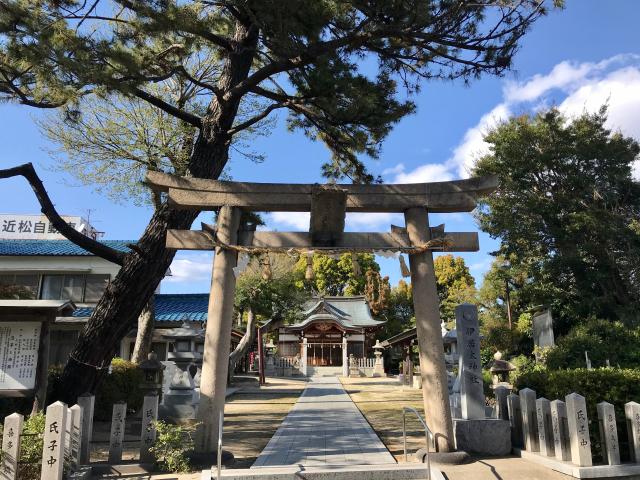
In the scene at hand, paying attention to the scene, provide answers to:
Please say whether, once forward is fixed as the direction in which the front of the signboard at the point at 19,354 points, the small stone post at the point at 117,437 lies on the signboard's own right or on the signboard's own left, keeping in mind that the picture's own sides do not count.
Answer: on the signboard's own left

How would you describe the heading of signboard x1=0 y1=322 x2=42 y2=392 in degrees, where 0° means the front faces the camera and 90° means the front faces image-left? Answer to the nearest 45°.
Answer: approximately 0°

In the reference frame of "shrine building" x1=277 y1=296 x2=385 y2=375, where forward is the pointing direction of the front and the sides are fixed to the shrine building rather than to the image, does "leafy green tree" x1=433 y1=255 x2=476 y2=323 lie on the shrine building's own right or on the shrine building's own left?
on the shrine building's own left

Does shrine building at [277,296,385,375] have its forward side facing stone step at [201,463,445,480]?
yes

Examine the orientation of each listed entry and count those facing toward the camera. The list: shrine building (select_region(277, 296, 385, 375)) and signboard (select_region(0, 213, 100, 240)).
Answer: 2

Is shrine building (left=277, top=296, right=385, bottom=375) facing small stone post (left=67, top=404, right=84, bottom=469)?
yes

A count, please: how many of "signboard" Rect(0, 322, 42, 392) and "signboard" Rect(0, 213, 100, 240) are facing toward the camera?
2

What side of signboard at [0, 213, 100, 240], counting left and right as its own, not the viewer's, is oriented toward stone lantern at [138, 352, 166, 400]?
front

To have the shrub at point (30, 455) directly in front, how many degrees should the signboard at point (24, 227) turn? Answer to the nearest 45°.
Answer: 0° — it already faces it

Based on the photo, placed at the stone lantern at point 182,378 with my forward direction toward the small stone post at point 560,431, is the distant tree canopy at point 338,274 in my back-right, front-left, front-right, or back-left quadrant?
back-left

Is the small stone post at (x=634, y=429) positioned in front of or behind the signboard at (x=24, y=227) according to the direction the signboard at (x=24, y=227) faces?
in front

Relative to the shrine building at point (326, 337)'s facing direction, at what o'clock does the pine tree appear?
The pine tree is roughly at 12 o'clock from the shrine building.
